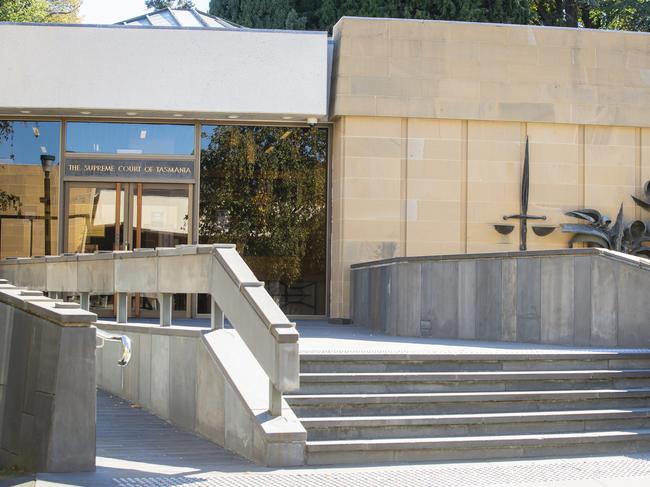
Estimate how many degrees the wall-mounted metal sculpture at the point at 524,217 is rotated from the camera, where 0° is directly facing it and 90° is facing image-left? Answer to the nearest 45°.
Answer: approximately 0°

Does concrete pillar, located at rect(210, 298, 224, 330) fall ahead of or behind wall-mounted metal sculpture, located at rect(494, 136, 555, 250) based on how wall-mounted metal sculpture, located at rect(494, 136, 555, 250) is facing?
ahead

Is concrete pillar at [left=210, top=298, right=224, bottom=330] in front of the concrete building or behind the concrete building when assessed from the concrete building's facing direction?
in front

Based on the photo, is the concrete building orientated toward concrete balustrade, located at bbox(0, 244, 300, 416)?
yes

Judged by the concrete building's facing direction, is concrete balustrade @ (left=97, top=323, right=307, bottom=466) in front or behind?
in front

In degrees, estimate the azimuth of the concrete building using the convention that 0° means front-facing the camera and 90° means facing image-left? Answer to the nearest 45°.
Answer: approximately 0°

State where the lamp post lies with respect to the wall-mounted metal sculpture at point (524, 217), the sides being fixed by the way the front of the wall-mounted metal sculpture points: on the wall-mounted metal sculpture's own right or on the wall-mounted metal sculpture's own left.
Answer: on the wall-mounted metal sculpture's own right

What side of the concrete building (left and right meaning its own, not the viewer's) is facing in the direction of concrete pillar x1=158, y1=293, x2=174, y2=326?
front

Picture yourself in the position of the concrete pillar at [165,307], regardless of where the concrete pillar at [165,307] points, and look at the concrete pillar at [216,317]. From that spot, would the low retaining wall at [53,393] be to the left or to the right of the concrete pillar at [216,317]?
right
